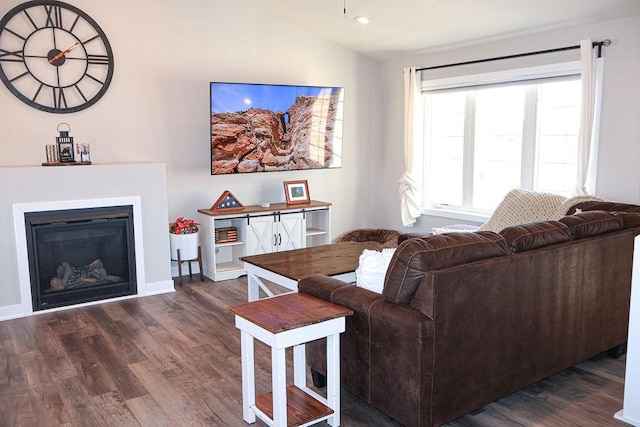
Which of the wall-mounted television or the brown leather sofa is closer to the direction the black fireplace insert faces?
the brown leather sofa

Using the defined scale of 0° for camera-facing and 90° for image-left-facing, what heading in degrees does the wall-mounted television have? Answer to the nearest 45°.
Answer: approximately 315°

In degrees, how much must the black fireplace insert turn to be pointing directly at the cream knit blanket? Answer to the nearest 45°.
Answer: approximately 45° to its left

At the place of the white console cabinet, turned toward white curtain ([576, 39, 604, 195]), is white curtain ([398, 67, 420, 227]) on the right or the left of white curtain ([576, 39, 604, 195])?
left

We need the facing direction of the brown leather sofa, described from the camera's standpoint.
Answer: facing away from the viewer and to the left of the viewer

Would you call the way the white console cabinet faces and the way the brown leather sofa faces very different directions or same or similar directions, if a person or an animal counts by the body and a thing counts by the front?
very different directions

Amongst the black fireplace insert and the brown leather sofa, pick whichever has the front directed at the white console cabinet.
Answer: the brown leather sofa

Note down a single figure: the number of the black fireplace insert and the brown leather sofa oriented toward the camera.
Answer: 1
